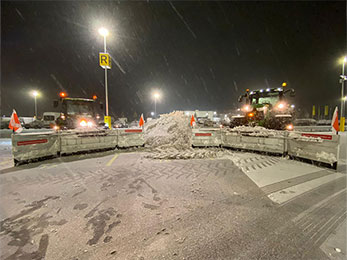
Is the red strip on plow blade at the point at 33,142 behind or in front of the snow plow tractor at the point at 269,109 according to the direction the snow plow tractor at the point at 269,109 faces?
in front

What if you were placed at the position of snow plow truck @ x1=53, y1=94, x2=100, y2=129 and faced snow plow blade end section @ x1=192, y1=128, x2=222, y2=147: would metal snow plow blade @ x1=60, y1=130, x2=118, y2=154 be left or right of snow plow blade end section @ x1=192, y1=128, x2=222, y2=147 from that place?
right

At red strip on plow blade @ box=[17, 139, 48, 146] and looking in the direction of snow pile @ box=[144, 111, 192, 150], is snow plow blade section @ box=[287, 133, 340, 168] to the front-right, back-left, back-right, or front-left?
front-right

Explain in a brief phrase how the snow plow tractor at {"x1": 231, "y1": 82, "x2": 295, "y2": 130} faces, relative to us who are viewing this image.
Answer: facing the viewer and to the left of the viewer

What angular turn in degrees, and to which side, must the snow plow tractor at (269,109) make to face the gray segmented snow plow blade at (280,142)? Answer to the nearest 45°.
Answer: approximately 45° to its left

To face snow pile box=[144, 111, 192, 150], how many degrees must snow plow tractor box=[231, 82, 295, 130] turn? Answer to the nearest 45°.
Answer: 0° — it already faces it

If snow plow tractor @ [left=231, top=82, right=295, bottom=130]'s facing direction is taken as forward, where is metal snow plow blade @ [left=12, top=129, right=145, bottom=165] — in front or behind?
in front

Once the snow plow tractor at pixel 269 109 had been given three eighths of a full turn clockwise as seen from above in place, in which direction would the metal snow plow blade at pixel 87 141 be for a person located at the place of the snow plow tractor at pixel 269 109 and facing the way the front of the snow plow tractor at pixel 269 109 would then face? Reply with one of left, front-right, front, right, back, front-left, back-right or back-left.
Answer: back-left

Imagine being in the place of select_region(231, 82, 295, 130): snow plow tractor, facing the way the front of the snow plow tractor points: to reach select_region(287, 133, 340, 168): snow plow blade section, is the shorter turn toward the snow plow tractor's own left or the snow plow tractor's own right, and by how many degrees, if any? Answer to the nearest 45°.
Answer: approximately 45° to the snow plow tractor's own left

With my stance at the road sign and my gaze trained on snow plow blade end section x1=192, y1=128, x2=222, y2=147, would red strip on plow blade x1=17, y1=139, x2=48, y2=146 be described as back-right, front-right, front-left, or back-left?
front-right

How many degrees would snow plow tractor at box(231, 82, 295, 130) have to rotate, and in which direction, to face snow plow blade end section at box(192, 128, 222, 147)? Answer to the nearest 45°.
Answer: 0° — it already faces it
